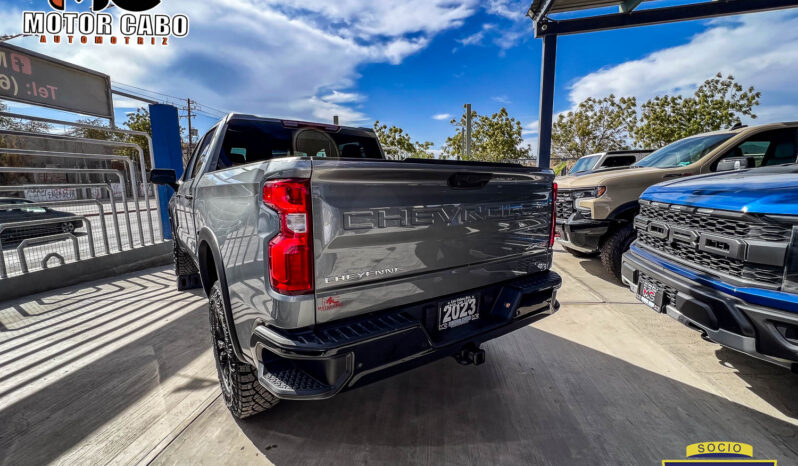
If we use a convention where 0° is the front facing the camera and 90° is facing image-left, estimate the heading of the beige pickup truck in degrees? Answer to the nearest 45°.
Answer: approximately 45°

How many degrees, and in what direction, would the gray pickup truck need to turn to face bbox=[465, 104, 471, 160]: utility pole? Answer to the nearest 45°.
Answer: approximately 45° to its right

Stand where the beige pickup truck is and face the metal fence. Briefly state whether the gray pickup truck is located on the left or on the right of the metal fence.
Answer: left

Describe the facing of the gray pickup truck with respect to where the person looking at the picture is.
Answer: facing away from the viewer and to the left of the viewer

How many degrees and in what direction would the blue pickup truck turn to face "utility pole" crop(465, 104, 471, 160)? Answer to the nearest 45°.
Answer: approximately 90° to its right

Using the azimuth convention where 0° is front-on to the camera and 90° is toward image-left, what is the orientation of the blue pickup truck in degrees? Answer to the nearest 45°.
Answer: approximately 45°

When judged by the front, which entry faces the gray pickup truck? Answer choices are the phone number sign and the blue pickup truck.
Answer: the blue pickup truck

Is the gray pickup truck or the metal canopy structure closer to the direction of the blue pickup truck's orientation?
the gray pickup truck

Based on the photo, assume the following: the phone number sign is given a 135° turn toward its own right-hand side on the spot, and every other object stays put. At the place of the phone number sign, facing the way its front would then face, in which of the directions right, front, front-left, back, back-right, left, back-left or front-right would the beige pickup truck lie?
front-right

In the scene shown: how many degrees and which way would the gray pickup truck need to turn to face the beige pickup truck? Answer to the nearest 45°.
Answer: approximately 90° to its right
